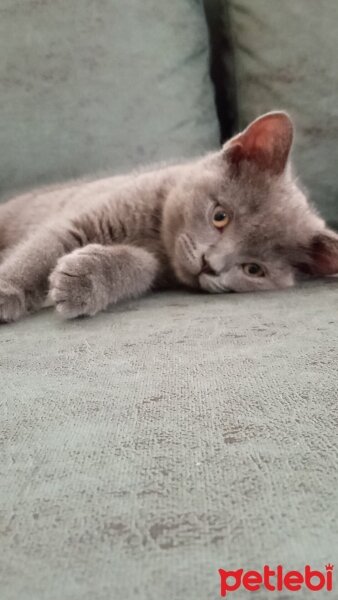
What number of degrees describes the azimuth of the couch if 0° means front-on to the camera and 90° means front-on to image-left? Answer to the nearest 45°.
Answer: approximately 0°
